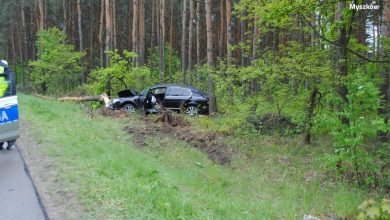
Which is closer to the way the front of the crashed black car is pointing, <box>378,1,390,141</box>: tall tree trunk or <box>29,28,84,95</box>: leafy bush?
the leafy bush

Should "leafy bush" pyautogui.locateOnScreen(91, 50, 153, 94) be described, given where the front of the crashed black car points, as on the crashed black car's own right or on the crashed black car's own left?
on the crashed black car's own right

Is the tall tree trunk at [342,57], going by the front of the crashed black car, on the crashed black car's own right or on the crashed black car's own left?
on the crashed black car's own left

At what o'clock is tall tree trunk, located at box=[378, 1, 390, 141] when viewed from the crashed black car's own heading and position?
The tall tree trunk is roughly at 8 o'clock from the crashed black car.

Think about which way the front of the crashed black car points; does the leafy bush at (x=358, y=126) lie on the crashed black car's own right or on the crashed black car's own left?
on the crashed black car's own left

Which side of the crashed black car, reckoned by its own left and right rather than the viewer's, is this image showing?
left

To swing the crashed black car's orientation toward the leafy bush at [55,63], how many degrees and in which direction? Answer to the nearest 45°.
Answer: approximately 45° to its right
